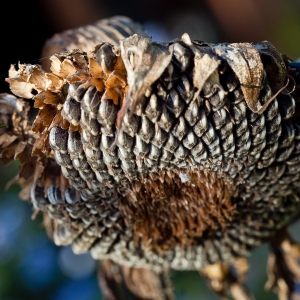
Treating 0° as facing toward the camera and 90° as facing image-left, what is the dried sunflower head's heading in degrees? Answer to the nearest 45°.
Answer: approximately 0°
